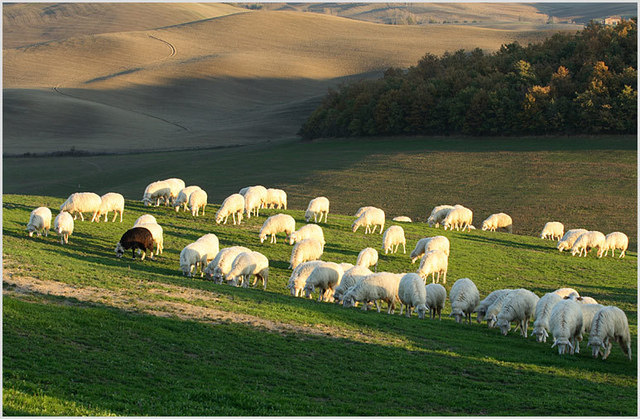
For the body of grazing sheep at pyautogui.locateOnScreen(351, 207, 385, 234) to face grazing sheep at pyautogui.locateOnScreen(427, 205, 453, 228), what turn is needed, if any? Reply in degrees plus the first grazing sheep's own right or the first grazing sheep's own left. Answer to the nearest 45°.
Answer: approximately 135° to the first grazing sheep's own right

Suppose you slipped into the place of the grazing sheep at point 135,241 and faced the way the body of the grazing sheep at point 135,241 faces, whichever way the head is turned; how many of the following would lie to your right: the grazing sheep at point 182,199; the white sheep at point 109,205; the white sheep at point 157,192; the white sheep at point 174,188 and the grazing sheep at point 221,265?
4

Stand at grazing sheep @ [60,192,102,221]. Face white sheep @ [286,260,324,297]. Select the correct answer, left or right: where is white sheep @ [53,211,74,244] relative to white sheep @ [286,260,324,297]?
right

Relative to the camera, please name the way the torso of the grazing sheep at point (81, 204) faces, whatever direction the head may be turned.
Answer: to the viewer's left

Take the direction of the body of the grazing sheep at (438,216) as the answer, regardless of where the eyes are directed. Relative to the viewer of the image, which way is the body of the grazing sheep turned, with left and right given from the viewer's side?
facing to the left of the viewer

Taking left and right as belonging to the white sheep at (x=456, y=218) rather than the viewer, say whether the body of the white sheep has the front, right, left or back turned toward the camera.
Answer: left

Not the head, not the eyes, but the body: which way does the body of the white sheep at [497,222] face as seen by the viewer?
to the viewer's left

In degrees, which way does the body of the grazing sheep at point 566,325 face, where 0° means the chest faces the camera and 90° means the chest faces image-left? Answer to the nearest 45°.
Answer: approximately 0°

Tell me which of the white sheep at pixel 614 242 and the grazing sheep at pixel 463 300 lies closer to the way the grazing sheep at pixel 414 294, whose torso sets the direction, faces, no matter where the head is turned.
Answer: the grazing sheep

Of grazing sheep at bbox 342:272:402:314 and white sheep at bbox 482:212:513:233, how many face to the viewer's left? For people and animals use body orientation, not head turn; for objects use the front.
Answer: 2

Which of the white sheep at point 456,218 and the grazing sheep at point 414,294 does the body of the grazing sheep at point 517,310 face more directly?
the grazing sheep

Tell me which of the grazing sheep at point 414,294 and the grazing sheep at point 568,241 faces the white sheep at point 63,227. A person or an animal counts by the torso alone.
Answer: the grazing sheep at point 568,241

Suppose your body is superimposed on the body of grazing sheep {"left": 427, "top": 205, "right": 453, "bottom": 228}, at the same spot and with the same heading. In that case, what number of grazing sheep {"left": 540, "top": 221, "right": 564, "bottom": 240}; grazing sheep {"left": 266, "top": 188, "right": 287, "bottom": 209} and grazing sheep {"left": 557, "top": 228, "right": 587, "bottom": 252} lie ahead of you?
1

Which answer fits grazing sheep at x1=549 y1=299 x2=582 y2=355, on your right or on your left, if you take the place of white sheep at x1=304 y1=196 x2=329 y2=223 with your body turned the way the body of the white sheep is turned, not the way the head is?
on your left

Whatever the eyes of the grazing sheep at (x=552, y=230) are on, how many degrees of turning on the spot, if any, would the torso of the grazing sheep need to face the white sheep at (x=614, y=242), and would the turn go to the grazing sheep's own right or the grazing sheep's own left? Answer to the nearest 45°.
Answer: approximately 135° to the grazing sheep's own left

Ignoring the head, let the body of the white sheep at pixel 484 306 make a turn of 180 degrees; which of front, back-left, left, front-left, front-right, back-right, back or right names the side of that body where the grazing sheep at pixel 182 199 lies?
left
